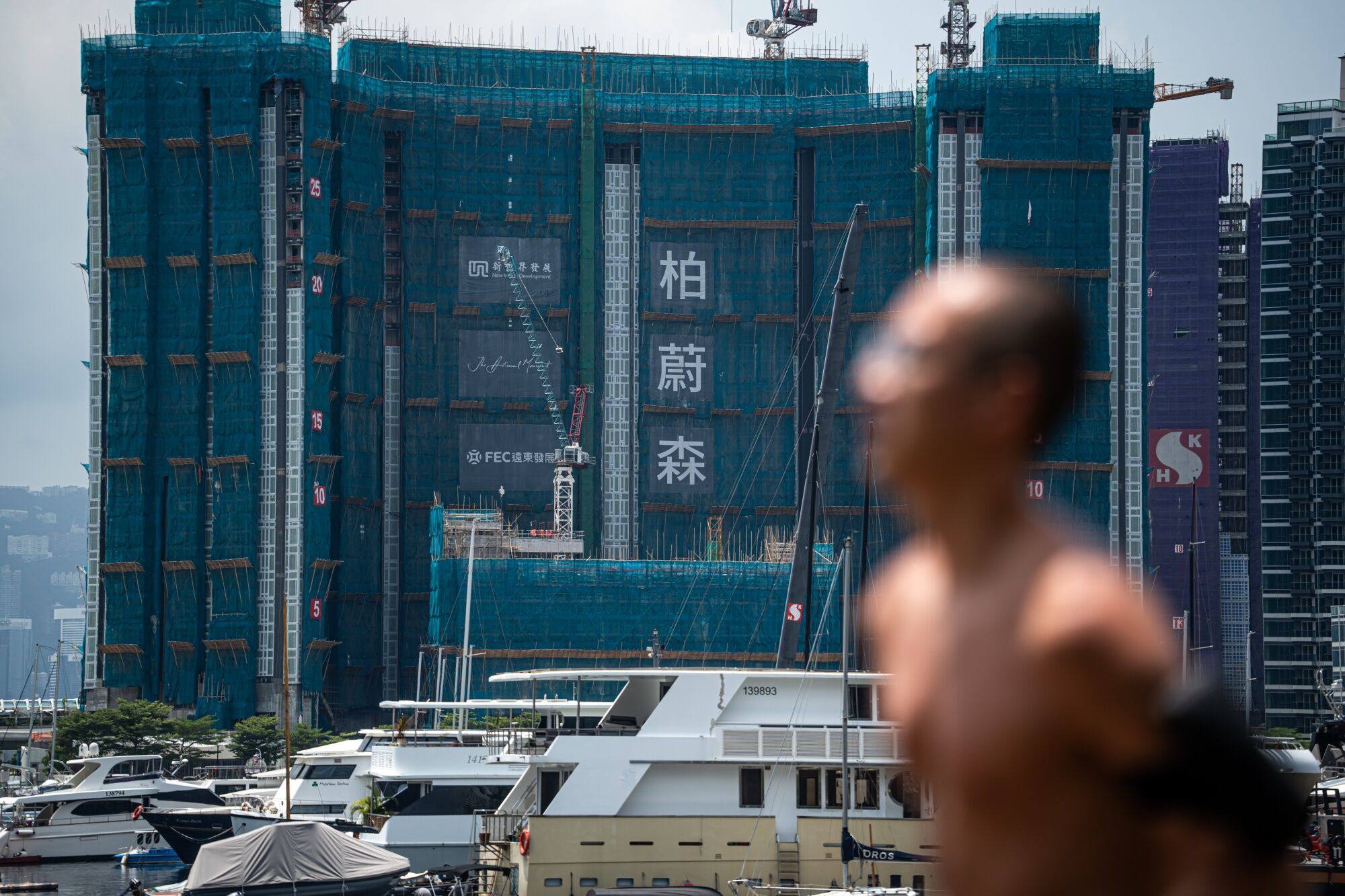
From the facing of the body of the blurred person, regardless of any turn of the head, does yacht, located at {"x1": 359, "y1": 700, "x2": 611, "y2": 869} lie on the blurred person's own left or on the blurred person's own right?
on the blurred person's own right

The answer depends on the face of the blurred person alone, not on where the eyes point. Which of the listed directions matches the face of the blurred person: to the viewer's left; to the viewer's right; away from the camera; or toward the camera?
to the viewer's left
